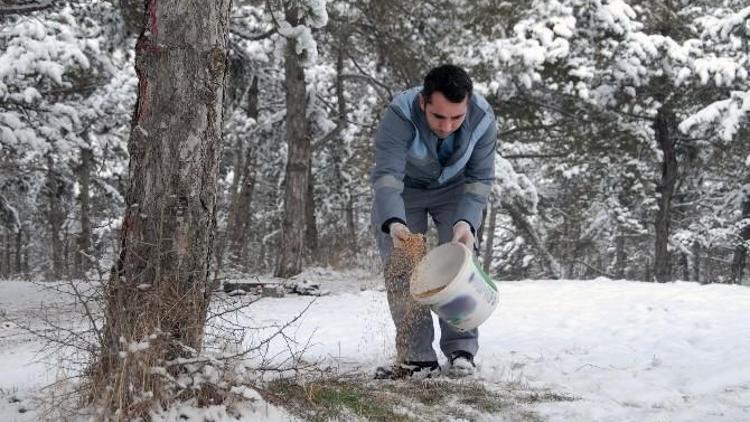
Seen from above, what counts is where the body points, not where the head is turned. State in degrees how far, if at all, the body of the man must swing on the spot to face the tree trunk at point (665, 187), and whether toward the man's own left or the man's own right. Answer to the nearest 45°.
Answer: approximately 135° to the man's own left

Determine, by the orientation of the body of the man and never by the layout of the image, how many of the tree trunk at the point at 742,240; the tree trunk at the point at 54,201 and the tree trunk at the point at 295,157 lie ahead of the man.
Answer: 0

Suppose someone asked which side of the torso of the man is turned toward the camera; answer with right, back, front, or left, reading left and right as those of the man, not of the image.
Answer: front

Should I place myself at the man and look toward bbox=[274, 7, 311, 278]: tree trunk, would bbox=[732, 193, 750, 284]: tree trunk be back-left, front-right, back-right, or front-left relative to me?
front-right

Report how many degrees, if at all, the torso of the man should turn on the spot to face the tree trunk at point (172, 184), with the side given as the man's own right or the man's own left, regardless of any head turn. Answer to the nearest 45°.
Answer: approximately 45° to the man's own right

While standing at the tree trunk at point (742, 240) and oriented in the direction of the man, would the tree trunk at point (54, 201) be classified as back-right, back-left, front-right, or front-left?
front-right

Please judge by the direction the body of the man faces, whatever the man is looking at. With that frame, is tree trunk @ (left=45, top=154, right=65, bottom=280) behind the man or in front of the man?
behind

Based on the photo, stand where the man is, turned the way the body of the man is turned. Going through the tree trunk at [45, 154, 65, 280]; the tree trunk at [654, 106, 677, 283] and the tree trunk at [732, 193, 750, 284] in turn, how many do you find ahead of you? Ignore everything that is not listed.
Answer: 0

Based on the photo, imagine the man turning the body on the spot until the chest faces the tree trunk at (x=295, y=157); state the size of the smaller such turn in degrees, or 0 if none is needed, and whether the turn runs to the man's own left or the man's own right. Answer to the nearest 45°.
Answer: approximately 180°
